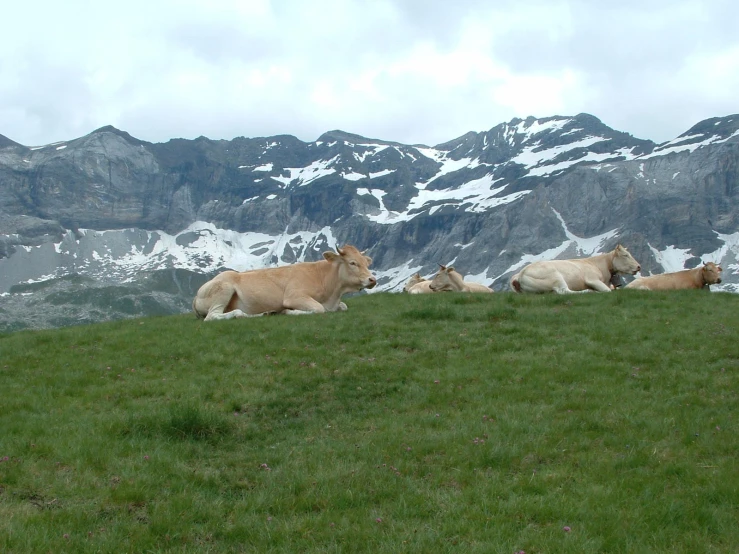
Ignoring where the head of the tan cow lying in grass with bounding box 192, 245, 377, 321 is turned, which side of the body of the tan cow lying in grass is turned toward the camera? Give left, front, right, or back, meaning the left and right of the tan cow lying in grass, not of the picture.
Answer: right

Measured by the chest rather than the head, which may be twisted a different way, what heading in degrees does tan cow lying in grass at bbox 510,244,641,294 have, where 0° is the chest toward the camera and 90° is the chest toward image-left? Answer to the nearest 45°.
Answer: approximately 270°

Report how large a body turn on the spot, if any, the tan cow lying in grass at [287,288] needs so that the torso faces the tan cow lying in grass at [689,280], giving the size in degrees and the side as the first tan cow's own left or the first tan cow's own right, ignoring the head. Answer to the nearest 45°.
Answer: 0° — it already faces it

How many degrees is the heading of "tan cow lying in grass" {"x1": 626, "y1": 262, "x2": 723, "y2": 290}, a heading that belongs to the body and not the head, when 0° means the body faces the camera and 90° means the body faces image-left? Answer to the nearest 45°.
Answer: approximately 270°

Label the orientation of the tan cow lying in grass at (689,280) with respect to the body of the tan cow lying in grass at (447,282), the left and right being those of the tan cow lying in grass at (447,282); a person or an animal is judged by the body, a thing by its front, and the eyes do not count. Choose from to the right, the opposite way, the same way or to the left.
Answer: the opposite way

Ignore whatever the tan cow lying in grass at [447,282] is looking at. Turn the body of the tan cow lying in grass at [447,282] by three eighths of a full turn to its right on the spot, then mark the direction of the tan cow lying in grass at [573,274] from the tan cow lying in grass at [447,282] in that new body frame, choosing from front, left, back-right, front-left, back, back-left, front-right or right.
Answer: right

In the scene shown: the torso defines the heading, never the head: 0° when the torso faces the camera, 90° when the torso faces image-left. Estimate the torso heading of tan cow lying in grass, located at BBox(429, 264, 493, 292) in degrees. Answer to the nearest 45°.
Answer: approximately 90°

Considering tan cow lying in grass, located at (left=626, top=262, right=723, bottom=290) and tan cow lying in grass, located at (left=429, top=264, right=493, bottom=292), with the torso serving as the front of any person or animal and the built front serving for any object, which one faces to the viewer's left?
tan cow lying in grass, located at (left=429, top=264, right=493, bottom=292)

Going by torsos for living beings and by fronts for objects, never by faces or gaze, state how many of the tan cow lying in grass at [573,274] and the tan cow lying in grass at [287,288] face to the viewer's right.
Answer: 2

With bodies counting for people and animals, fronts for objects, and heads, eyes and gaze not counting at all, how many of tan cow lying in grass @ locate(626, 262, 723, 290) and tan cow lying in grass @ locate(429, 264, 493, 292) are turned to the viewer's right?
1

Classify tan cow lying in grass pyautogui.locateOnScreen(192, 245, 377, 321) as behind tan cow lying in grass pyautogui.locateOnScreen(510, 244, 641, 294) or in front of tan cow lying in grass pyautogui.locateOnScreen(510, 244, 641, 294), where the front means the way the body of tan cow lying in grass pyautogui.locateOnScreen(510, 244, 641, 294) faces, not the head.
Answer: behind

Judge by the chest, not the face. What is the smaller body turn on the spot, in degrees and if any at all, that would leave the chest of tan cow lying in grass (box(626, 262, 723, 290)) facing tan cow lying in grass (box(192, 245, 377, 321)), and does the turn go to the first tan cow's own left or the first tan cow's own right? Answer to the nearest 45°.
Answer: approximately 135° to the first tan cow's own right
